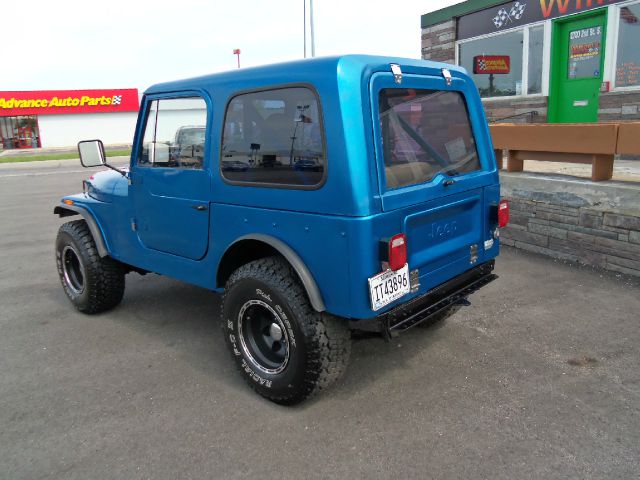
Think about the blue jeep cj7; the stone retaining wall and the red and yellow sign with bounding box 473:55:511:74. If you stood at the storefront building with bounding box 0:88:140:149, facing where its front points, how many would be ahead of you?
3

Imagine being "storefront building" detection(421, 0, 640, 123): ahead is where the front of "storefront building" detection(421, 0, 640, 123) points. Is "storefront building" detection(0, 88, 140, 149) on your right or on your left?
on your right

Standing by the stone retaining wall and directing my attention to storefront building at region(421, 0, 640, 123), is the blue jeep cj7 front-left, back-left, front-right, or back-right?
back-left

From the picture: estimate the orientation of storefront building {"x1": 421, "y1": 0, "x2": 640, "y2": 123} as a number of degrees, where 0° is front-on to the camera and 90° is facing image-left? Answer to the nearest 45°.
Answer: approximately 45°

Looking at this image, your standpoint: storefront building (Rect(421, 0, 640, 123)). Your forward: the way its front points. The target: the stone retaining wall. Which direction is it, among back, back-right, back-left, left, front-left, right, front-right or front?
front-left

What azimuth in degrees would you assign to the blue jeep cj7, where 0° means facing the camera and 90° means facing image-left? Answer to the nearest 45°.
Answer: approximately 135°

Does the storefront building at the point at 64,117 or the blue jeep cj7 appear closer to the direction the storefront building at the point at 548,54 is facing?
the blue jeep cj7

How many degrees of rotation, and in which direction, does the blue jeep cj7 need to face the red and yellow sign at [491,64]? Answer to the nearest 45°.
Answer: approximately 90° to its right

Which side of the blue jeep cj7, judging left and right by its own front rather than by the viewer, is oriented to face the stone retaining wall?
right

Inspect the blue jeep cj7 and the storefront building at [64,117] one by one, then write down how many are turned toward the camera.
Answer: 1

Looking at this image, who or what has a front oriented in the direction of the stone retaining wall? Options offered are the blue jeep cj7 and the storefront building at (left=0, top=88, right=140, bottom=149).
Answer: the storefront building

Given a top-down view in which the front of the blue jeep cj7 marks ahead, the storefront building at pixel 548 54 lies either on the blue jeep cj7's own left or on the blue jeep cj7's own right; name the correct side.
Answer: on the blue jeep cj7's own right
